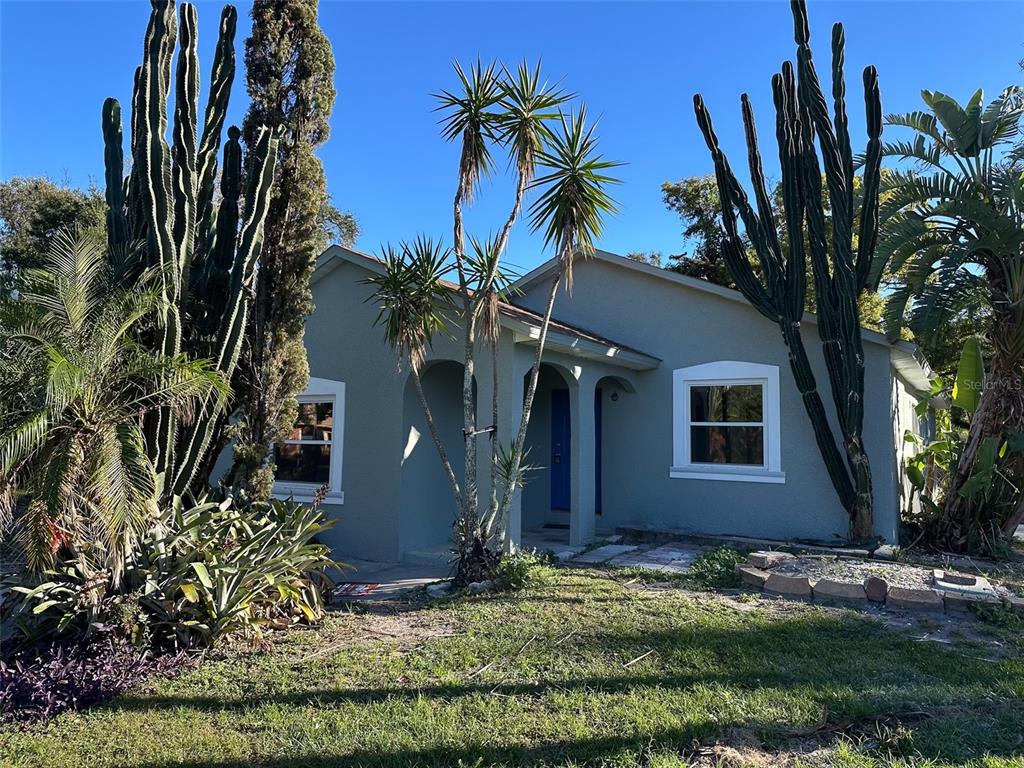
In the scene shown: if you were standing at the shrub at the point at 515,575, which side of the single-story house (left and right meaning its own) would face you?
front

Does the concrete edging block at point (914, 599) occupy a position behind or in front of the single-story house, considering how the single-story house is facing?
in front

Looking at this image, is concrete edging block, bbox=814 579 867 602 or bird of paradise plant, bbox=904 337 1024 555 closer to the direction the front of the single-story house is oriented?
the concrete edging block

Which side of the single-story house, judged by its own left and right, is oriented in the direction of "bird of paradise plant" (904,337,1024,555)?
left

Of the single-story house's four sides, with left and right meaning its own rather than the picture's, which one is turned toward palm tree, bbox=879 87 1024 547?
left

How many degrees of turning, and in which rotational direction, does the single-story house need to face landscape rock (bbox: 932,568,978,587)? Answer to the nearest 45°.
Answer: approximately 45° to its left

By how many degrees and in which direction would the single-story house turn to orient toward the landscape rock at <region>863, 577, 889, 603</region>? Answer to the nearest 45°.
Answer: approximately 45° to its left

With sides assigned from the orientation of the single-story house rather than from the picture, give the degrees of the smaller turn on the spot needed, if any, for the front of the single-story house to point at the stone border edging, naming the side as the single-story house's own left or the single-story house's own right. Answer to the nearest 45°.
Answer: approximately 45° to the single-story house's own left

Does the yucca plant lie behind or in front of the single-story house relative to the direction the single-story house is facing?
in front

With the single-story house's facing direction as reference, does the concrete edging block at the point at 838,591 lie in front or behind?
in front

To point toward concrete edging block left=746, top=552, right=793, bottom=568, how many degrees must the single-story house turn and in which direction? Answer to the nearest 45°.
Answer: approximately 45° to its left

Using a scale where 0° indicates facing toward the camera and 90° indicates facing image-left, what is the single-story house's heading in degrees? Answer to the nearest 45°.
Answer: approximately 0°

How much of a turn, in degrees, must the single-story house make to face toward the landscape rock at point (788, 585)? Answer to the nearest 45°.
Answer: approximately 45° to its left
